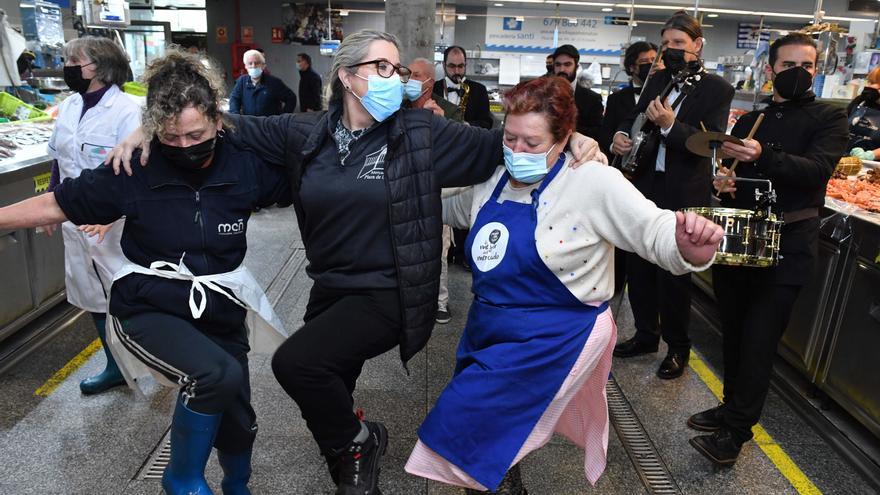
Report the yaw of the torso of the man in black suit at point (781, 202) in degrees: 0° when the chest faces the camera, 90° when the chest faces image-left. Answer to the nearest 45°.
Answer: approximately 45°

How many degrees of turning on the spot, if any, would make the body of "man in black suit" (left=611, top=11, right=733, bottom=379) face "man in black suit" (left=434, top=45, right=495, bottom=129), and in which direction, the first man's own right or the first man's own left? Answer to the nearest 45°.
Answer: approximately 90° to the first man's own right

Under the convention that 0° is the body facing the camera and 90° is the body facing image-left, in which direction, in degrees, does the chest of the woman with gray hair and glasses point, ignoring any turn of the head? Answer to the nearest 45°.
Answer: approximately 0°

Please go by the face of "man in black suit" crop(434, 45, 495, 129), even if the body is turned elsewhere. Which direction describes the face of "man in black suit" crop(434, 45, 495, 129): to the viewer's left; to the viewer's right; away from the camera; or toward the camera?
toward the camera

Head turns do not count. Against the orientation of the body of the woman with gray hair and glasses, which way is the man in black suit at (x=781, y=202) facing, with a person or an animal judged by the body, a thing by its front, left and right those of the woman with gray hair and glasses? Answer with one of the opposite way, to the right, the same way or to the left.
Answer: to the right

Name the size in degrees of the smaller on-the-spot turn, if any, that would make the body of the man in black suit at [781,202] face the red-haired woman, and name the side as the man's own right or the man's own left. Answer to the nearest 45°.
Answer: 0° — they already face them

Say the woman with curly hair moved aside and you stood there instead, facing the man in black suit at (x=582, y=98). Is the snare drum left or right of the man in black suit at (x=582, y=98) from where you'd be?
right

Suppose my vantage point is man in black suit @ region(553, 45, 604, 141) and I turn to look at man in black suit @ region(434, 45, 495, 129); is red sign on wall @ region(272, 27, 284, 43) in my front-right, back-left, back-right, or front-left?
front-right

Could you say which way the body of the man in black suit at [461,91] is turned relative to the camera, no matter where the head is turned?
toward the camera

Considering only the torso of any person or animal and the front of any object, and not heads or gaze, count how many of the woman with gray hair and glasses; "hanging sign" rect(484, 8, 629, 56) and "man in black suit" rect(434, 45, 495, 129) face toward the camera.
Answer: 3

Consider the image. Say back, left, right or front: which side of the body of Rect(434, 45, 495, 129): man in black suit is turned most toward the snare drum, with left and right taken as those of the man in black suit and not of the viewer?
front

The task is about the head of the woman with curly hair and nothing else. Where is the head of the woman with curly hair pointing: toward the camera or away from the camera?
toward the camera

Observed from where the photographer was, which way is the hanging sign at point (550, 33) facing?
facing the viewer

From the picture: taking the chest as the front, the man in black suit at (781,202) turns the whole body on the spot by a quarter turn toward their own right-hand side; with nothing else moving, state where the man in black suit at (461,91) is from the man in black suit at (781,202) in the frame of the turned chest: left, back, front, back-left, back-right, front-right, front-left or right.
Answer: front

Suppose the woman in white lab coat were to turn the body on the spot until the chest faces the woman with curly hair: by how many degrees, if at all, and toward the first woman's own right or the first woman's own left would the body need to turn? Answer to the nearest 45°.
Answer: approximately 45° to the first woman's own left

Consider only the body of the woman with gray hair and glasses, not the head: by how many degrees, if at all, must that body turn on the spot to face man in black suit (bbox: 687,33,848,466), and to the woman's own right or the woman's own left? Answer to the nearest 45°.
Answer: approximately 90° to the woman's own left
